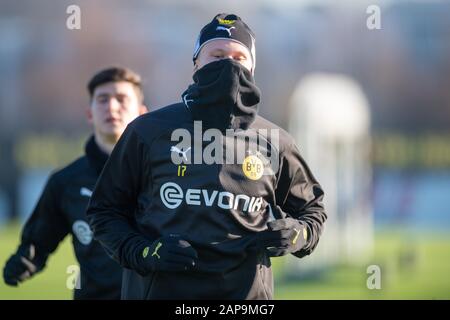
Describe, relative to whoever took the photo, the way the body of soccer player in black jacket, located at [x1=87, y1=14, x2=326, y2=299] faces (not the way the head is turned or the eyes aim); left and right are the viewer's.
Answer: facing the viewer

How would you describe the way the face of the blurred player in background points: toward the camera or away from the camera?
toward the camera

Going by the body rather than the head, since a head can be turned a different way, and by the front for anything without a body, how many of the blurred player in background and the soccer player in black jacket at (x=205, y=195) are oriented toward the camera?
2

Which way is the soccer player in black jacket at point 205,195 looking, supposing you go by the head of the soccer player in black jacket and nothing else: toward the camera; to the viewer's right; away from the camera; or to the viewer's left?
toward the camera

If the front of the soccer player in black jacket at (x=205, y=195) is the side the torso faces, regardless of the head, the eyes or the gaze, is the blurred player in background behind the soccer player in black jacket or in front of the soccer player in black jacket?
behind

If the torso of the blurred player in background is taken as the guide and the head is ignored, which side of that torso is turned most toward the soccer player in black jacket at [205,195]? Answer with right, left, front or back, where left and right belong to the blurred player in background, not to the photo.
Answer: front

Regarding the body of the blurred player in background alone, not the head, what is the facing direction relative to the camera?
toward the camera

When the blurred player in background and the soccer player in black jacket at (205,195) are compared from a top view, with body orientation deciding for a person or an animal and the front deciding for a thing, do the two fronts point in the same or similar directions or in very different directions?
same or similar directions
